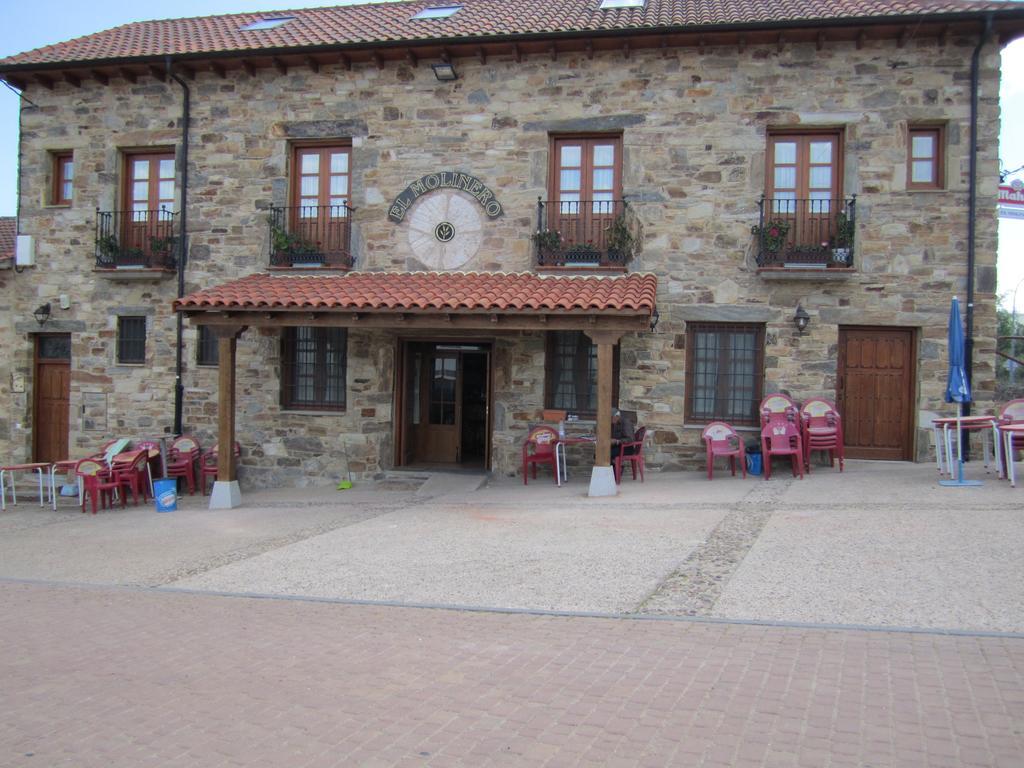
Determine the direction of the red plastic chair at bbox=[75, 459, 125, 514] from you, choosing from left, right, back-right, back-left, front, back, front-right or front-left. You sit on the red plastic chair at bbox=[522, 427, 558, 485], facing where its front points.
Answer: right

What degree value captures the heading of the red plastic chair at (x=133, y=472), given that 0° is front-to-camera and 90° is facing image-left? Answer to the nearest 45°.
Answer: approximately 45°

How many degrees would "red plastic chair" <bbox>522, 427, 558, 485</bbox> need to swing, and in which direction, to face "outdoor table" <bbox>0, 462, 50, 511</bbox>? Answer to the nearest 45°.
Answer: approximately 90° to its right

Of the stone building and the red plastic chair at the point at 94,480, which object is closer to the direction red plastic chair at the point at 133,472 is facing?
the red plastic chair

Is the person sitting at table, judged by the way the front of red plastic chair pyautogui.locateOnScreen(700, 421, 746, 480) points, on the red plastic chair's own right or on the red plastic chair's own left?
on the red plastic chair's own right

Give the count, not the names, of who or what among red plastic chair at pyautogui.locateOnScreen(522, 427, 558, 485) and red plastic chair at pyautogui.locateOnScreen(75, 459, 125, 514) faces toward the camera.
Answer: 1

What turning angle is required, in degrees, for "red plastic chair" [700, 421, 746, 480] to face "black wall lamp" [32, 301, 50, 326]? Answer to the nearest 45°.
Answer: approximately 135° to its right

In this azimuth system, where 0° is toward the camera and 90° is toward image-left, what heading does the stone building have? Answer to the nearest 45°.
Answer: approximately 0°
